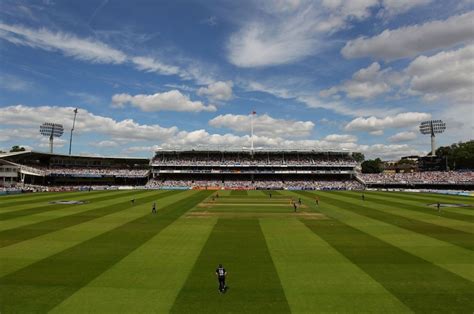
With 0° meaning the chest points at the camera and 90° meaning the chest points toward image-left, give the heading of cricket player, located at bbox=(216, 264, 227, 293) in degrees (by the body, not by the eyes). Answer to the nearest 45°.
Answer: approximately 180°
